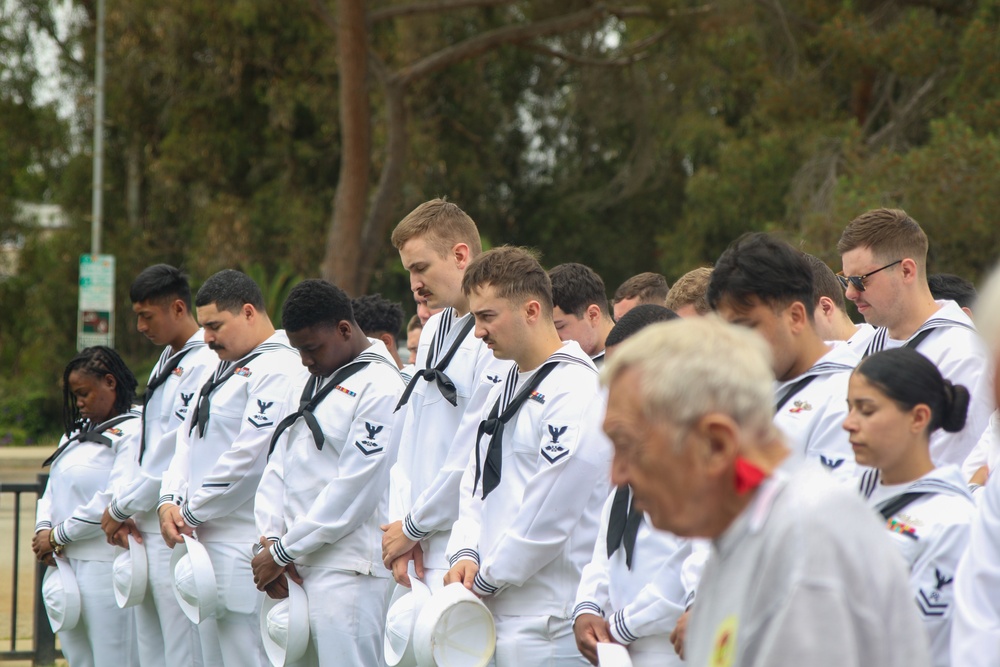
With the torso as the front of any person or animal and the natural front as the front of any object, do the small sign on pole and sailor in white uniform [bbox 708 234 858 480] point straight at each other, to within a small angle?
no

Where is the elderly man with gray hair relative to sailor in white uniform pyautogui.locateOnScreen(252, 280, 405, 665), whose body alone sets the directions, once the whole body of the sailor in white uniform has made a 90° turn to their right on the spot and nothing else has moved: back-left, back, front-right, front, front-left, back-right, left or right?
back-left

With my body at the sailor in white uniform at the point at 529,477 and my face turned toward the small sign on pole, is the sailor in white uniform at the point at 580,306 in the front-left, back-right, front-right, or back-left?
front-right

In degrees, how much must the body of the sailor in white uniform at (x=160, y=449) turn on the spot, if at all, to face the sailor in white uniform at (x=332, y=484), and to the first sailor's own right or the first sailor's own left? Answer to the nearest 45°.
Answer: approximately 90° to the first sailor's own left

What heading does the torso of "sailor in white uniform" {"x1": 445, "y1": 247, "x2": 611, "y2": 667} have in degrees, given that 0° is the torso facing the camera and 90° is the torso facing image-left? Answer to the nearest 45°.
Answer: approximately 45°

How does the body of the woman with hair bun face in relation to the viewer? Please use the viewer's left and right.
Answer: facing the viewer and to the left of the viewer

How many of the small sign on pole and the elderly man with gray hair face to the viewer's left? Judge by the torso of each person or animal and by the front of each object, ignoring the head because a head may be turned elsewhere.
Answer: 1

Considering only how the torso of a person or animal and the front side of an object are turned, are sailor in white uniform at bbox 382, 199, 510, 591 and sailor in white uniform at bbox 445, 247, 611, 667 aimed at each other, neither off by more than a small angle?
no

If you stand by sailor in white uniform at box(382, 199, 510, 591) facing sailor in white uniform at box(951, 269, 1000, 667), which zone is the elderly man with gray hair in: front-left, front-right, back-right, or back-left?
front-right

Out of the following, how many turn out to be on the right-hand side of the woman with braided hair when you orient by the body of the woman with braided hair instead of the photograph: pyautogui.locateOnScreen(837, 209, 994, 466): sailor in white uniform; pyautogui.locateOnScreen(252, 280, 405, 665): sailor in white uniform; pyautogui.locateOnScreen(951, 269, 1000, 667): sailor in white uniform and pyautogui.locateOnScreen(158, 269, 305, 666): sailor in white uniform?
0

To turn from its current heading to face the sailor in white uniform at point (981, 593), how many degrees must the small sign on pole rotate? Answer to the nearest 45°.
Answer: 0° — it already faces them

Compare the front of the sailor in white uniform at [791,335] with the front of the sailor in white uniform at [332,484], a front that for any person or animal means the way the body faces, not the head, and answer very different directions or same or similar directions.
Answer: same or similar directions

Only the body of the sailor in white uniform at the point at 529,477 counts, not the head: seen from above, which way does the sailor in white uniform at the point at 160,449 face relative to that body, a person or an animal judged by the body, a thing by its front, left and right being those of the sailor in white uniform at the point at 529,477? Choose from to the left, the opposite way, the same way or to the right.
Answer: the same way

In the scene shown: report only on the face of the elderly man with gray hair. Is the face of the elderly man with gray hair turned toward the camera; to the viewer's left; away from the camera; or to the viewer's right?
to the viewer's left

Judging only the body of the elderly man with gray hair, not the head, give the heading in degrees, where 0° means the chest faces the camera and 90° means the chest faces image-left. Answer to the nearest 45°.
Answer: approximately 90°

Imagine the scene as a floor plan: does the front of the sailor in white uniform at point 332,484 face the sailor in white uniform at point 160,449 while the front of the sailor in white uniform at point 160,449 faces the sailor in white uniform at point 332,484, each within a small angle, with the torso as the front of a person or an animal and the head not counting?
no

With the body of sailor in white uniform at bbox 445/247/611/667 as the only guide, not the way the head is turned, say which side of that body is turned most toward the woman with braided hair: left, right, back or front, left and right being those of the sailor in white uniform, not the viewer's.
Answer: right

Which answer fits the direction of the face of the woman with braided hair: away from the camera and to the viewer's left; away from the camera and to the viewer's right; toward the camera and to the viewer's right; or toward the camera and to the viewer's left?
toward the camera and to the viewer's left

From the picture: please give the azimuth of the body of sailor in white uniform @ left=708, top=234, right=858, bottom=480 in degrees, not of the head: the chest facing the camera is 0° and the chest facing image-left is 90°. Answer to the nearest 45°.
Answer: approximately 45°

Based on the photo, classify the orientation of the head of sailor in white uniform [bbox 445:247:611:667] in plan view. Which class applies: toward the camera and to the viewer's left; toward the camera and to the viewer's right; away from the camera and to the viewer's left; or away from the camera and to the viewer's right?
toward the camera and to the viewer's left
